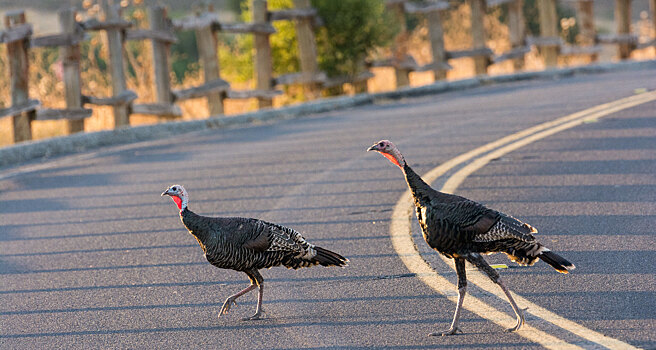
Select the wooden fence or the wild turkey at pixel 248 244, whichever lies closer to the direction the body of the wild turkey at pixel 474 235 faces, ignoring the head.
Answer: the wild turkey

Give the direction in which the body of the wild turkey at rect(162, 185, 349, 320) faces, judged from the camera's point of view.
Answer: to the viewer's left

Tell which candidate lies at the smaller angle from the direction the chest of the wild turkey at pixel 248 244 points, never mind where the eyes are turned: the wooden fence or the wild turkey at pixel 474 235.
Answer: the wooden fence

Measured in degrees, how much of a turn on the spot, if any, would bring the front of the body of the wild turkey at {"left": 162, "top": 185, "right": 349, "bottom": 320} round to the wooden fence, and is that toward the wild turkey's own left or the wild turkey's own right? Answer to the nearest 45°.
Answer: approximately 90° to the wild turkey's own right

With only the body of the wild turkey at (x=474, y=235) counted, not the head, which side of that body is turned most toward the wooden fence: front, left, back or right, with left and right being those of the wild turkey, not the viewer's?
right

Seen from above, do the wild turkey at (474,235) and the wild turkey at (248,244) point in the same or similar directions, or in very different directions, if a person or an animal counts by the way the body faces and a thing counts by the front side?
same or similar directions

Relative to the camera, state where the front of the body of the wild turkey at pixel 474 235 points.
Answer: to the viewer's left

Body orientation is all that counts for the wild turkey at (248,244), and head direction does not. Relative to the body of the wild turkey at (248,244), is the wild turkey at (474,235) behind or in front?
behind

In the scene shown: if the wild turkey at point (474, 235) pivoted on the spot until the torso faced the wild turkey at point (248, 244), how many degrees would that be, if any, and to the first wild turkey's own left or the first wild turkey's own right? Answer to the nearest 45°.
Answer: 0° — it already faces it

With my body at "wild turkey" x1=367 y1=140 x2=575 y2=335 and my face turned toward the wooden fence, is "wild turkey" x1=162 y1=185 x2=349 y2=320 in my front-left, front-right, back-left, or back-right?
front-left

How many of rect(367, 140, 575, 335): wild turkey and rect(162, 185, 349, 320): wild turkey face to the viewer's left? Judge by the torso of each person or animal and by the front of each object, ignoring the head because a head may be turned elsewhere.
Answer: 2
